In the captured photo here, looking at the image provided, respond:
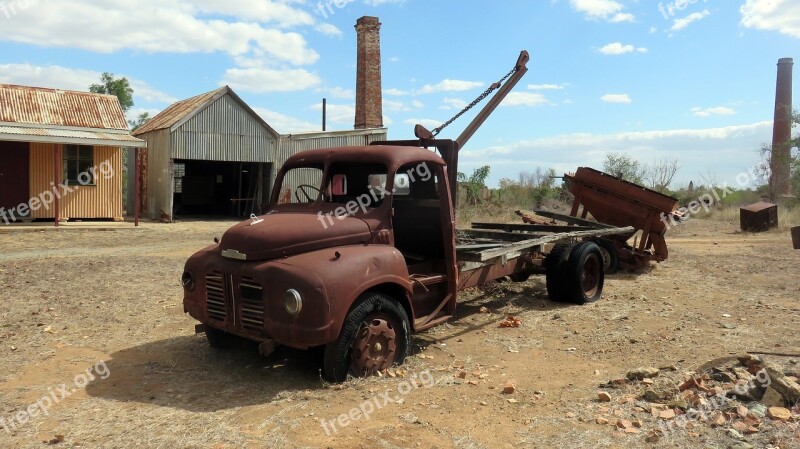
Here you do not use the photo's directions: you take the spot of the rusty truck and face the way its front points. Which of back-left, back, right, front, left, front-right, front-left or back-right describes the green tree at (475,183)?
back-right

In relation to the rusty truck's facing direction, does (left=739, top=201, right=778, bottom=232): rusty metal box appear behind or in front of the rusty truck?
behind

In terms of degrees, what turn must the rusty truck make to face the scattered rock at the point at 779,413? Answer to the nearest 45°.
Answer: approximately 135° to its left

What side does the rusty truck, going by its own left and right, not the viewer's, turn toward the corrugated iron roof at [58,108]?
right

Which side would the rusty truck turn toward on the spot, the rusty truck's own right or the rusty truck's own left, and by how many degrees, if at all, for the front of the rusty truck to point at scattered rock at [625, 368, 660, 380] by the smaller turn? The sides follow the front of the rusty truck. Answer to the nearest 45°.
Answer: approximately 135° to the rusty truck's own left

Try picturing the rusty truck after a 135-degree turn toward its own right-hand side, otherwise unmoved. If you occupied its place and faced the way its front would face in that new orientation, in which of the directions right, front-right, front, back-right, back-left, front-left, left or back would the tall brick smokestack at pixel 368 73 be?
front

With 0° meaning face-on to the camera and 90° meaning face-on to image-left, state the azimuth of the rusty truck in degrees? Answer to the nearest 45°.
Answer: approximately 45°
